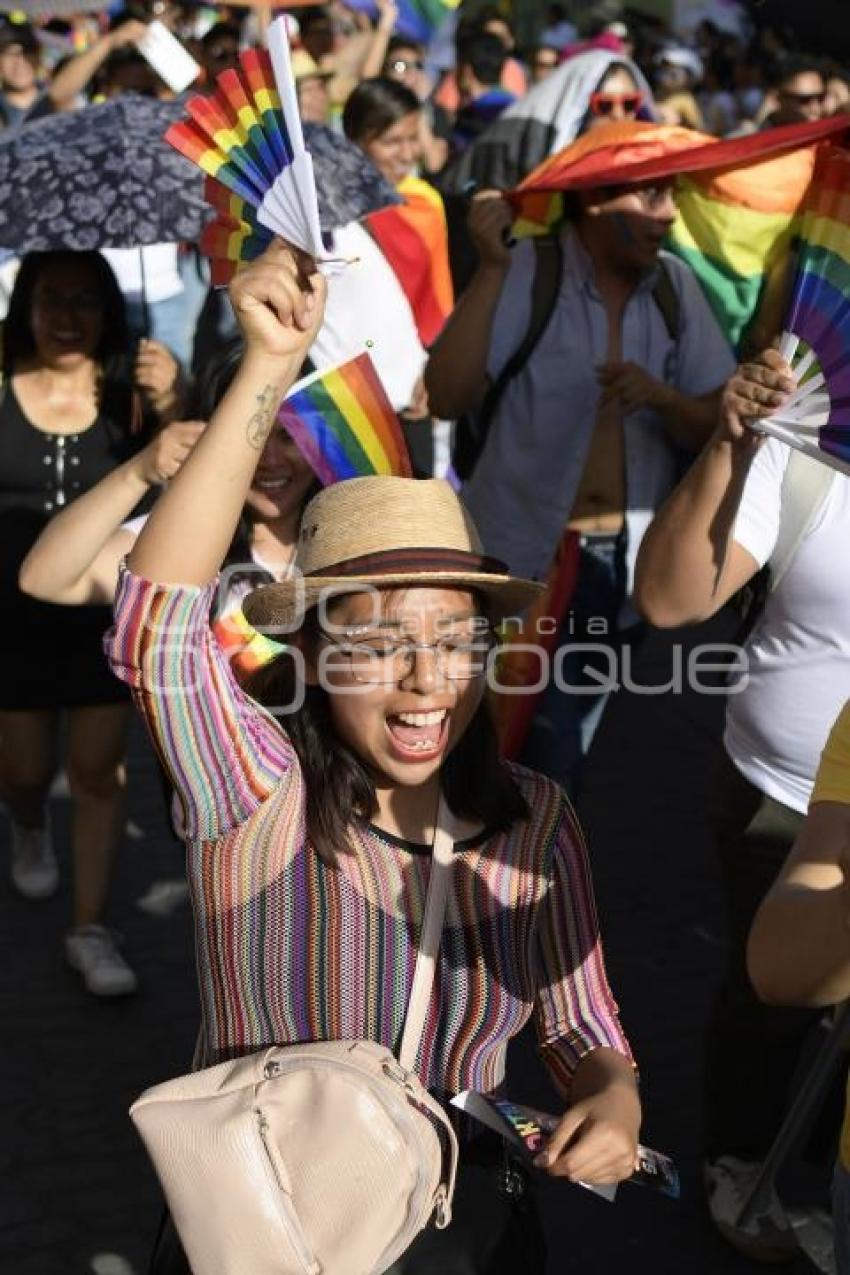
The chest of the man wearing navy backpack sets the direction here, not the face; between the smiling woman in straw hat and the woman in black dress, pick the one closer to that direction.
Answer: the smiling woman in straw hat

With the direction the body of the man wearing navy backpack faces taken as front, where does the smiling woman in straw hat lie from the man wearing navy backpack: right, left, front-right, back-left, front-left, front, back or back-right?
front-right

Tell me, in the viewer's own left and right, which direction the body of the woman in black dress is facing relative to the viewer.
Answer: facing the viewer

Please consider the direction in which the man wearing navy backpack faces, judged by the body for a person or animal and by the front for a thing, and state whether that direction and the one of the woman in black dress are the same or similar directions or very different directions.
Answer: same or similar directions

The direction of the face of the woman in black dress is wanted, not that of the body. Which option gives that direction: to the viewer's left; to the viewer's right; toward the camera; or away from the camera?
toward the camera

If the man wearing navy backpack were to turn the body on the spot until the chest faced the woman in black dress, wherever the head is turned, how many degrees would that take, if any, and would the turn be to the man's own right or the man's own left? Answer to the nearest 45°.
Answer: approximately 135° to the man's own right

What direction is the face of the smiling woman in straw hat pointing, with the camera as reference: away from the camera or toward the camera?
toward the camera

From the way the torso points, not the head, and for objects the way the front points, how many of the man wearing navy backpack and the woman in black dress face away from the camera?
0

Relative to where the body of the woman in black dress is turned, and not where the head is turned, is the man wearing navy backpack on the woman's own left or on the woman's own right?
on the woman's own left

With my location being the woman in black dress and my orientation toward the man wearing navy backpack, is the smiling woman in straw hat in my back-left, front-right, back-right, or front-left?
front-right

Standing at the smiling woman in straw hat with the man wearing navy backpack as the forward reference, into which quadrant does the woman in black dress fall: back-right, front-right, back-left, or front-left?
front-left

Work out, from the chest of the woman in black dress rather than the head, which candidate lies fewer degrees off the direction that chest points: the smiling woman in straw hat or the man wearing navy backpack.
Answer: the smiling woman in straw hat

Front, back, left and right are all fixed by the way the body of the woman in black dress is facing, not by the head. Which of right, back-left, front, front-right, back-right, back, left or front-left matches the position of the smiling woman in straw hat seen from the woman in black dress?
front

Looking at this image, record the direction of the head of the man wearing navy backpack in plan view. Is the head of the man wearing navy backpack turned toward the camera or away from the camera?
toward the camera

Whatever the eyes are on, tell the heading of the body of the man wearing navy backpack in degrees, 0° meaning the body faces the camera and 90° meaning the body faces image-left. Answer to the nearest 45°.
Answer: approximately 315°
